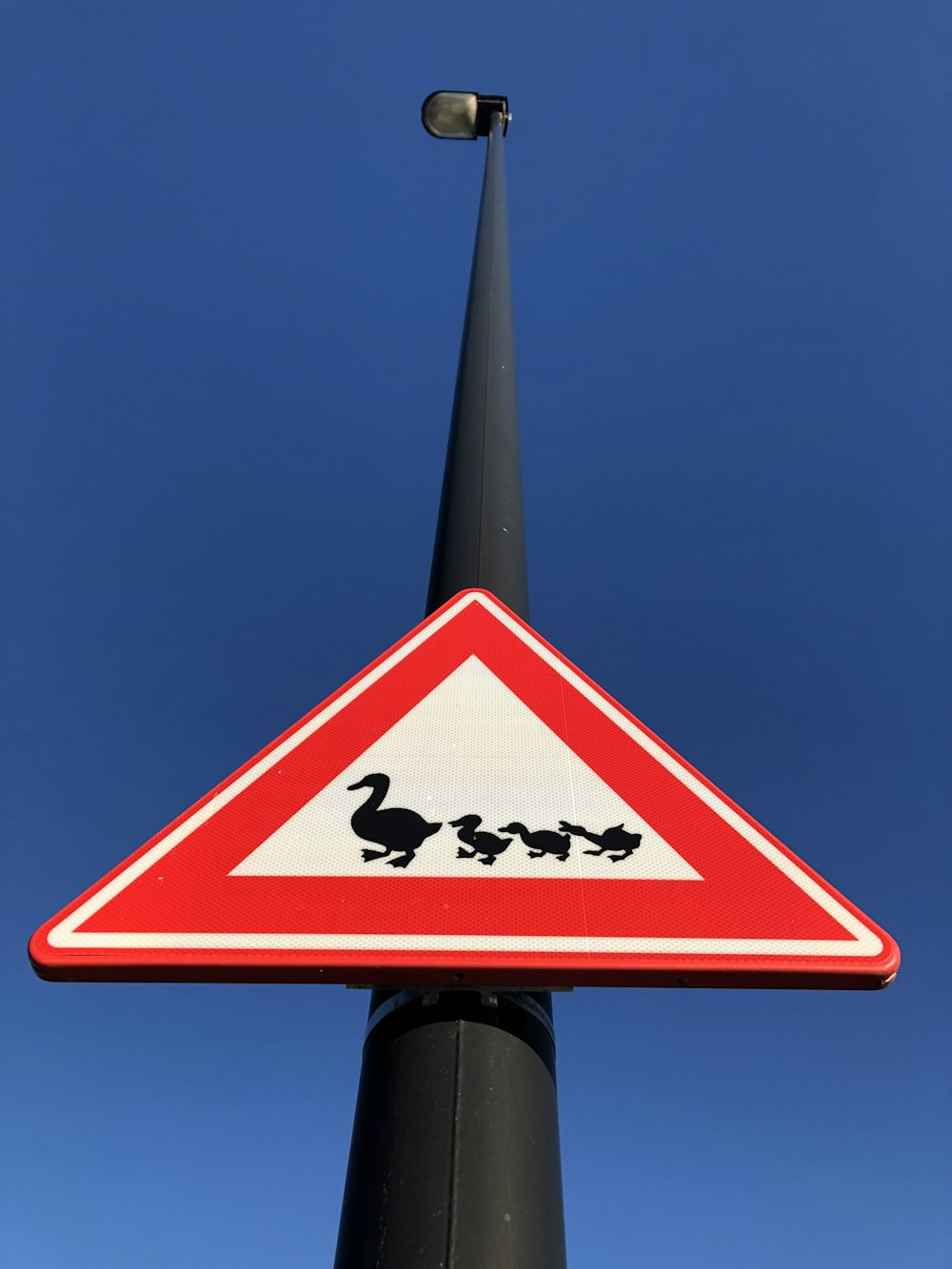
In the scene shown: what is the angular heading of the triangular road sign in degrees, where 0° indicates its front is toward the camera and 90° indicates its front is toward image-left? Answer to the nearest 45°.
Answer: approximately 0°
